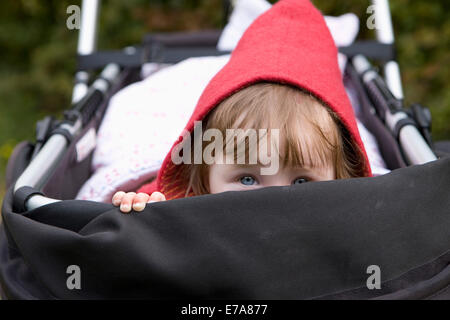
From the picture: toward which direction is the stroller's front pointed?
toward the camera
